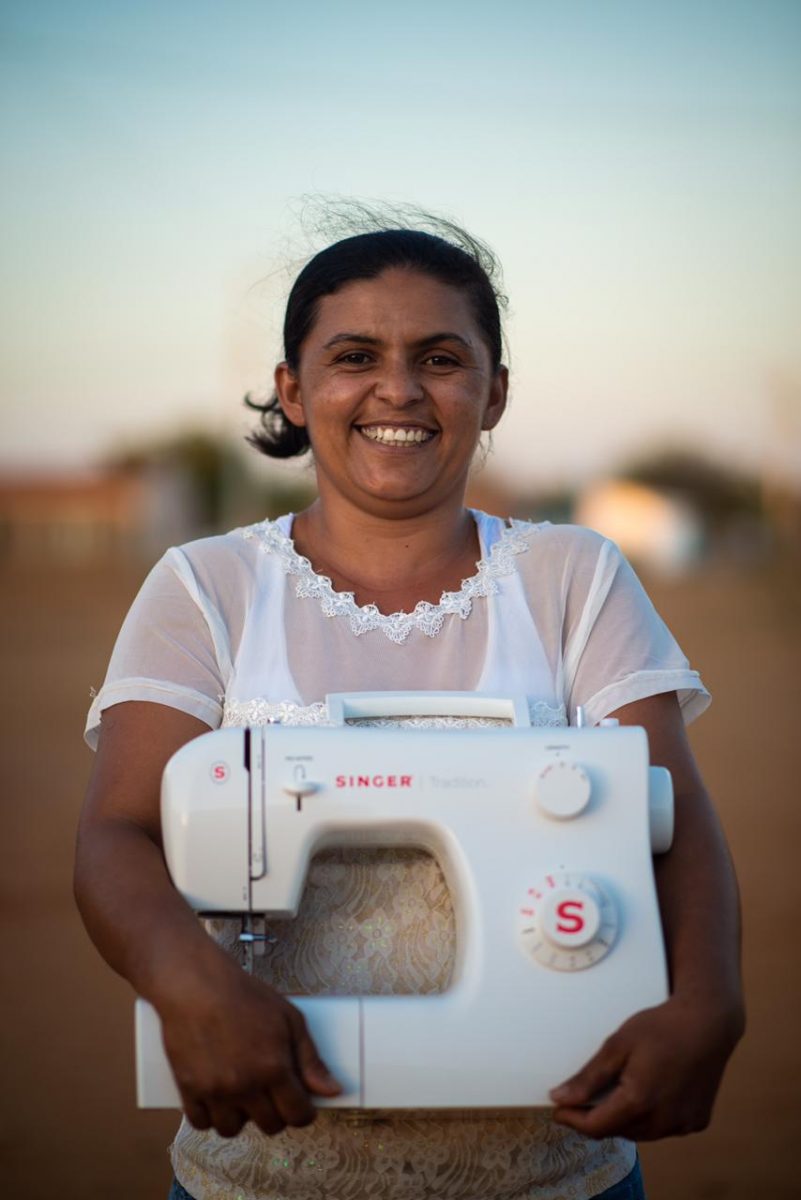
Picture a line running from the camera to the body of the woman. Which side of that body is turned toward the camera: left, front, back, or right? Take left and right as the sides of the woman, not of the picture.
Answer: front
